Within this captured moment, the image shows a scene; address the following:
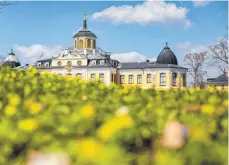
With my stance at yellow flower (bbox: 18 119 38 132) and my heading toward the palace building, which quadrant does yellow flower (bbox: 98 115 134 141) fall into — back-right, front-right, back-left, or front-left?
back-right

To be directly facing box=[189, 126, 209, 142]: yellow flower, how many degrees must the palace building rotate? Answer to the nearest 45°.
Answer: approximately 45° to its left

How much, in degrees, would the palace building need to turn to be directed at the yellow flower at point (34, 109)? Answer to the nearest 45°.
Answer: approximately 45° to its left

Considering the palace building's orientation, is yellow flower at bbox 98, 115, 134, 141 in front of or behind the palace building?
in front

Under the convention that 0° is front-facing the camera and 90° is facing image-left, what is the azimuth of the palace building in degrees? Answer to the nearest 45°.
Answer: approximately 45°

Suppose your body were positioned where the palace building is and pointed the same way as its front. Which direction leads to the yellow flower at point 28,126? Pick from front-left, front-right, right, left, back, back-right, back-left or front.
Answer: front-left
